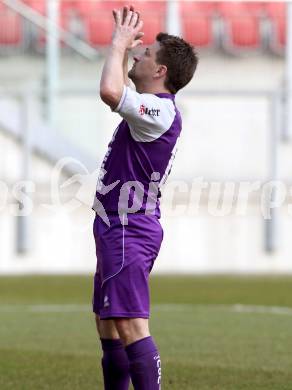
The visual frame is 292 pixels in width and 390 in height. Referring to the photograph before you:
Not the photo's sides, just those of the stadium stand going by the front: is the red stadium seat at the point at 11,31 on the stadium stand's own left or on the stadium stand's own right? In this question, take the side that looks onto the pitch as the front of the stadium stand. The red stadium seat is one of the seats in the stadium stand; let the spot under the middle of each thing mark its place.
on the stadium stand's own right

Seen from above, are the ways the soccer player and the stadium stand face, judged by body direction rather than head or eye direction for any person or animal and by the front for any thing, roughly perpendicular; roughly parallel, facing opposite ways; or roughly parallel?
roughly perpendicular

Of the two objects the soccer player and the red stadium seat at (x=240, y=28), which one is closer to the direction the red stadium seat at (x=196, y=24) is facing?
the soccer player

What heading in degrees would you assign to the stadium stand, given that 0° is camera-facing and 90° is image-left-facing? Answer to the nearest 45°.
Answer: approximately 0°

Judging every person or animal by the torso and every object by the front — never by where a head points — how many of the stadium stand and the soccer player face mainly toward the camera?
1

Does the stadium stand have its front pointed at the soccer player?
yes
